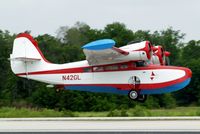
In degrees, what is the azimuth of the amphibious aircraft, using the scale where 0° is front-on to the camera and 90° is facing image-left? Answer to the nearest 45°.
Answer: approximately 270°
